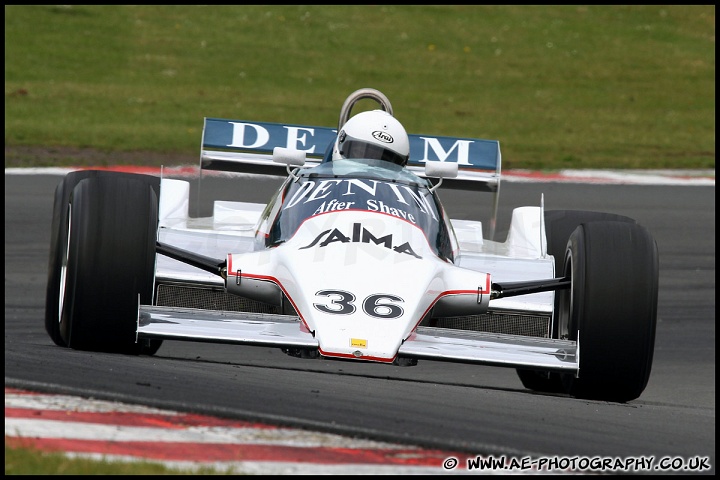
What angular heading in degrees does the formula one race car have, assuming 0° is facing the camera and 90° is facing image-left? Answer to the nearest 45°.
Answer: approximately 0°
